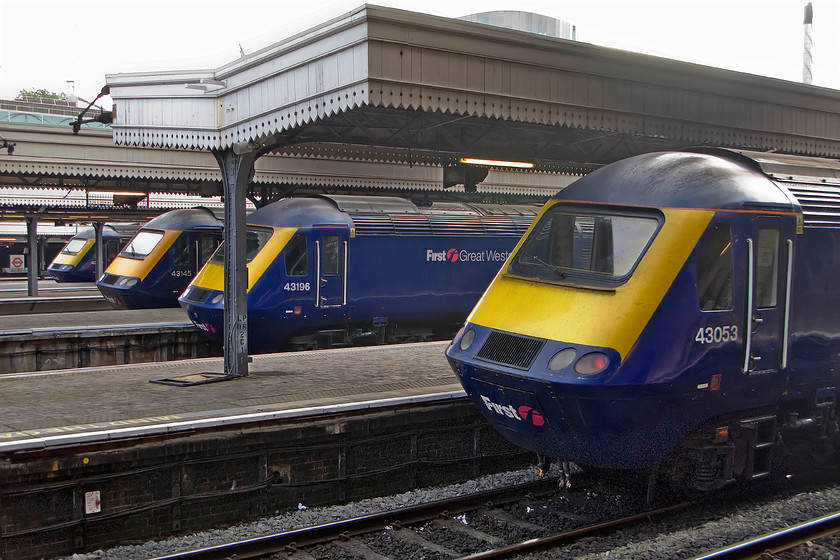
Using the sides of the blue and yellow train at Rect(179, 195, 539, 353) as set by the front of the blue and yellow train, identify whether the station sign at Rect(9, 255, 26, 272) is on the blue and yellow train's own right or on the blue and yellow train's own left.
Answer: on the blue and yellow train's own right

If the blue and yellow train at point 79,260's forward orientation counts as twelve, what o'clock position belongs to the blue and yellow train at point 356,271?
the blue and yellow train at point 356,271 is roughly at 10 o'clock from the blue and yellow train at point 79,260.

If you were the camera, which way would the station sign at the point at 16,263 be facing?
facing the viewer

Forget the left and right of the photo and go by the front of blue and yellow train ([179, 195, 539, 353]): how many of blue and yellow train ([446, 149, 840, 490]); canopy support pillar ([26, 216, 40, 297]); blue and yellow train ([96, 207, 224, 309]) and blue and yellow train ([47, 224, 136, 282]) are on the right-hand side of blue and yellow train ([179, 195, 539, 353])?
3

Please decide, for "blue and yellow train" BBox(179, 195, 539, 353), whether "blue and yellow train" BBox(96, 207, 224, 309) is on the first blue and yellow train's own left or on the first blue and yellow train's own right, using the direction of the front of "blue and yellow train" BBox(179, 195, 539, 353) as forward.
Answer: on the first blue and yellow train's own right

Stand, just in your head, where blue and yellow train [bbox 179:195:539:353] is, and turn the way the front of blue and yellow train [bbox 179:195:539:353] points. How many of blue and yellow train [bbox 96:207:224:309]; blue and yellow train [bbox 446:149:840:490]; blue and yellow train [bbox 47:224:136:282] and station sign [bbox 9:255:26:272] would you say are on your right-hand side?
3

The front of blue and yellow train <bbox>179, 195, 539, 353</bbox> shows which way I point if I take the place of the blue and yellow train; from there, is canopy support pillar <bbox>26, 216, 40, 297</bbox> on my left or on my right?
on my right

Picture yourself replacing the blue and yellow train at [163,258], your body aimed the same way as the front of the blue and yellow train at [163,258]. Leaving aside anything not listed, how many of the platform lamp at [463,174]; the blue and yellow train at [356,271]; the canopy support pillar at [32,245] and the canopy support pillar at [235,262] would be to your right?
1

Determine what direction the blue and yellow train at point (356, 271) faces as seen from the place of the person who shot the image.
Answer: facing the viewer and to the left of the viewer

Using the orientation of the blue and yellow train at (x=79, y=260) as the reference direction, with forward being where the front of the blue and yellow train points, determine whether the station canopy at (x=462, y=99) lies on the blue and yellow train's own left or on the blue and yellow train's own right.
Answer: on the blue and yellow train's own left
